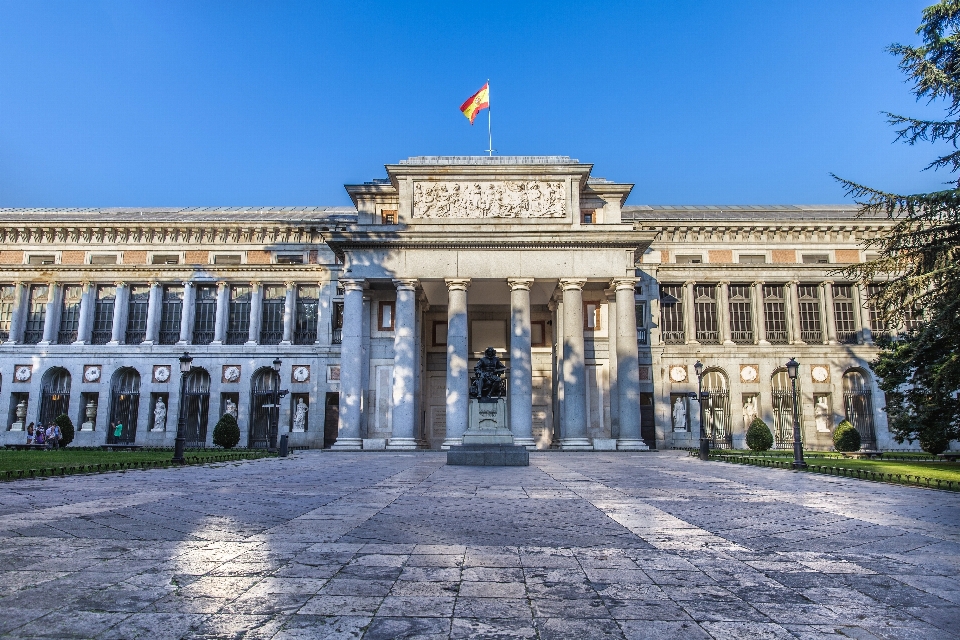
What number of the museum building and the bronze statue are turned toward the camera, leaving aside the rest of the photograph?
2

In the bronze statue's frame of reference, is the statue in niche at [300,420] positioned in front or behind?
behind

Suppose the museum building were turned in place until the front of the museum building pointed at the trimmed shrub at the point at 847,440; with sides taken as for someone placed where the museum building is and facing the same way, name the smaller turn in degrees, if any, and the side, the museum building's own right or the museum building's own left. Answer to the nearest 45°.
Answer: approximately 90° to the museum building's own left

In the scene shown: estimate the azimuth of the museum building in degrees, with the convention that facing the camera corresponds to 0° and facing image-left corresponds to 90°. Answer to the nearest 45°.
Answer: approximately 0°

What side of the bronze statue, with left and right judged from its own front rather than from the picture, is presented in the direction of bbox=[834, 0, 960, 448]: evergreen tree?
left

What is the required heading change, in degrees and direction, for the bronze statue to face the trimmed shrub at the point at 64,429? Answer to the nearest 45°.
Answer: approximately 135° to its right

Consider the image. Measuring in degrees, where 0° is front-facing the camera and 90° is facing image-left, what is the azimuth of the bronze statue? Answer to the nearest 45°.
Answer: approximately 0°

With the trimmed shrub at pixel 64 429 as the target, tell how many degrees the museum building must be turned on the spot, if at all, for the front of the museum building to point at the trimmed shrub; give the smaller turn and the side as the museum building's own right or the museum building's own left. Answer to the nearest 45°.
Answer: approximately 90° to the museum building's own right

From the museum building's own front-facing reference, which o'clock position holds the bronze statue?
The bronze statue is roughly at 11 o'clock from the museum building.

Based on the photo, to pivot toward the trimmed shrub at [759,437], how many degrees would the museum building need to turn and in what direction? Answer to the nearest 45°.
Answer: approximately 45° to its left
